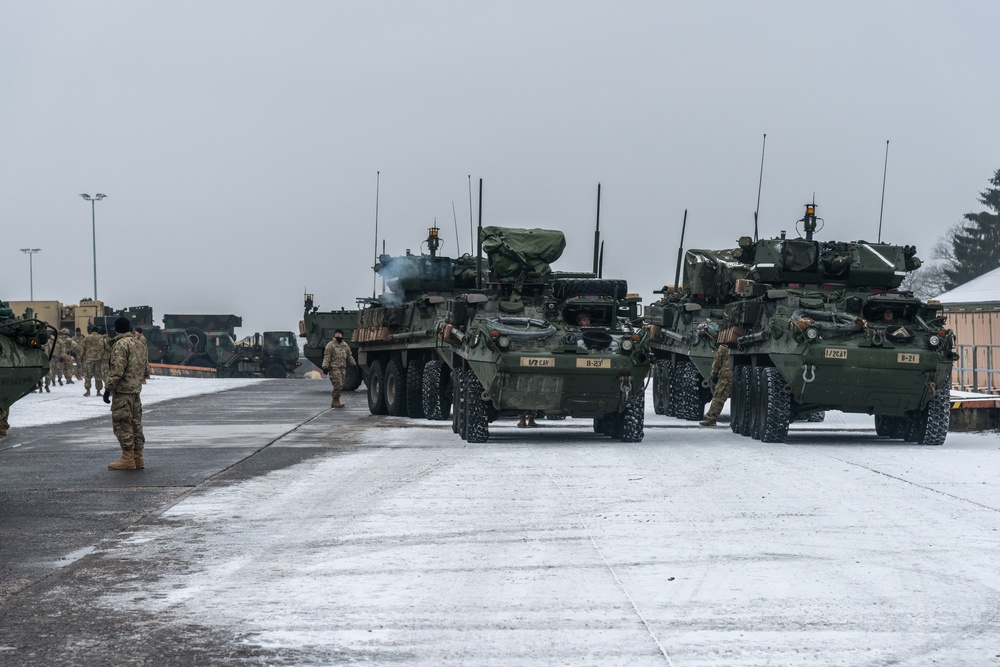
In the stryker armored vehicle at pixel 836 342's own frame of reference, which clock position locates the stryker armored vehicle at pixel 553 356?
the stryker armored vehicle at pixel 553 356 is roughly at 2 o'clock from the stryker armored vehicle at pixel 836 342.

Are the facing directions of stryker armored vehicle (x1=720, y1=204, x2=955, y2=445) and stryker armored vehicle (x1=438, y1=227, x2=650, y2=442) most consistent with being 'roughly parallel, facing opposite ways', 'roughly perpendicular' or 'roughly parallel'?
roughly parallel

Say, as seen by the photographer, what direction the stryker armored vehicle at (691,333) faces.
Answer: facing the viewer and to the right of the viewer

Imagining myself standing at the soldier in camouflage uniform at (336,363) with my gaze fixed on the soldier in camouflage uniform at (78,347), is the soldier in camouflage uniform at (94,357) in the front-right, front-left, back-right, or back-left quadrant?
front-left

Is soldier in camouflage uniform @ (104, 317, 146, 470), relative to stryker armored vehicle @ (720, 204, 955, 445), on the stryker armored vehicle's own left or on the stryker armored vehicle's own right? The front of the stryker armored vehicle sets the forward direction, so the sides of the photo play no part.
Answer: on the stryker armored vehicle's own right

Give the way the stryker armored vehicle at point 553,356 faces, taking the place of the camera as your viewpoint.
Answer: facing the viewer

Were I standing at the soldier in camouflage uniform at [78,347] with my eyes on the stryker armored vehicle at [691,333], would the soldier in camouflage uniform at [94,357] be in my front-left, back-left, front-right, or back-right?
front-right

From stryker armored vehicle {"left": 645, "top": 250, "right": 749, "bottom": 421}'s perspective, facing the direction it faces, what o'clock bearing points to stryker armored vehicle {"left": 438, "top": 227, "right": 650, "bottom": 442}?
stryker armored vehicle {"left": 438, "top": 227, "right": 650, "bottom": 442} is roughly at 2 o'clock from stryker armored vehicle {"left": 645, "top": 250, "right": 749, "bottom": 421}.

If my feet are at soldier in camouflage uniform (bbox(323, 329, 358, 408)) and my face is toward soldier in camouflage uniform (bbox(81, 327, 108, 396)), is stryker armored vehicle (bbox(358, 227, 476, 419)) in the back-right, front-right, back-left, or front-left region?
back-left

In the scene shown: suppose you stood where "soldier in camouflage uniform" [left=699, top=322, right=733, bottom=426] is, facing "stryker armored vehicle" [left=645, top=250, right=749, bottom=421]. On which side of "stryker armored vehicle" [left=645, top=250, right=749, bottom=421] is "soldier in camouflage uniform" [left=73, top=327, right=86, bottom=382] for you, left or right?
left

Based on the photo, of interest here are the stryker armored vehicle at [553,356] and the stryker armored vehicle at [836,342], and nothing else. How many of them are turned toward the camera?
2

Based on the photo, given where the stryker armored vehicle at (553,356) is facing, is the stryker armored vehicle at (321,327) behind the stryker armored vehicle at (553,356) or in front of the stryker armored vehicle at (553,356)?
behind
